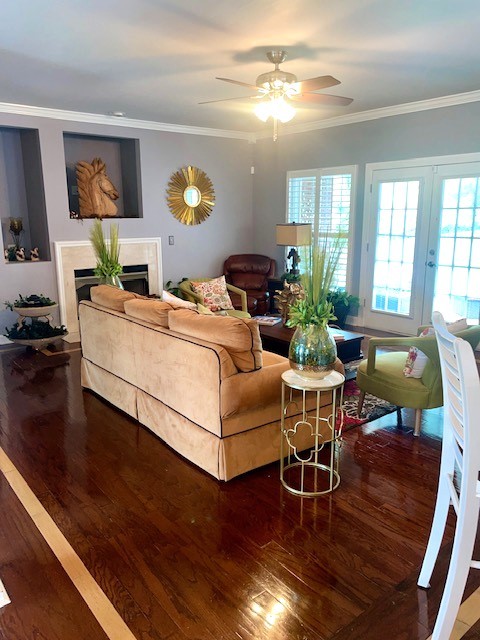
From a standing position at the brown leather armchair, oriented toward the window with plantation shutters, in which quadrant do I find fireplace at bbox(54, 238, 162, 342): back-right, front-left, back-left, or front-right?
back-right

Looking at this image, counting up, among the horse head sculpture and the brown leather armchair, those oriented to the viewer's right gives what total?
1

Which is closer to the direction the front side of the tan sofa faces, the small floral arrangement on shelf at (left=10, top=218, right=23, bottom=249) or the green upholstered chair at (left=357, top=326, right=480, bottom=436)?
the green upholstered chair

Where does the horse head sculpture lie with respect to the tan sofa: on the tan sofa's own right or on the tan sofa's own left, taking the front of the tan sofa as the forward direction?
on the tan sofa's own left

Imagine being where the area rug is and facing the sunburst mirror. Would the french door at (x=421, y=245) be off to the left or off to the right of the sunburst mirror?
right

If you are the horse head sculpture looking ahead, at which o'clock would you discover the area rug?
The area rug is roughly at 2 o'clock from the horse head sculpture.

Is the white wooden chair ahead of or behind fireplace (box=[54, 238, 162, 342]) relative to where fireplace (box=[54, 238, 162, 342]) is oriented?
ahead

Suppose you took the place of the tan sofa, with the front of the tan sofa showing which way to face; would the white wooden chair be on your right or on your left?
on your right

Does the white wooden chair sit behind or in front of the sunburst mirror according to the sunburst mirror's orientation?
in front

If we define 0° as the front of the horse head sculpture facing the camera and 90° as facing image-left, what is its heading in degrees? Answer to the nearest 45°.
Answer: approximately 270°

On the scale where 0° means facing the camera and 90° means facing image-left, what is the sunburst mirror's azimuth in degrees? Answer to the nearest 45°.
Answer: approximately 315°

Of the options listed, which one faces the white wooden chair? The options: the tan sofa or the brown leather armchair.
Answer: the brown leather armchair

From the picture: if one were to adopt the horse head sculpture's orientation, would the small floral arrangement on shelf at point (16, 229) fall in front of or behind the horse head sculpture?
behind

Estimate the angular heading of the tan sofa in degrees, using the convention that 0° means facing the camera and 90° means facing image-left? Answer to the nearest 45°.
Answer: approximately 225°
